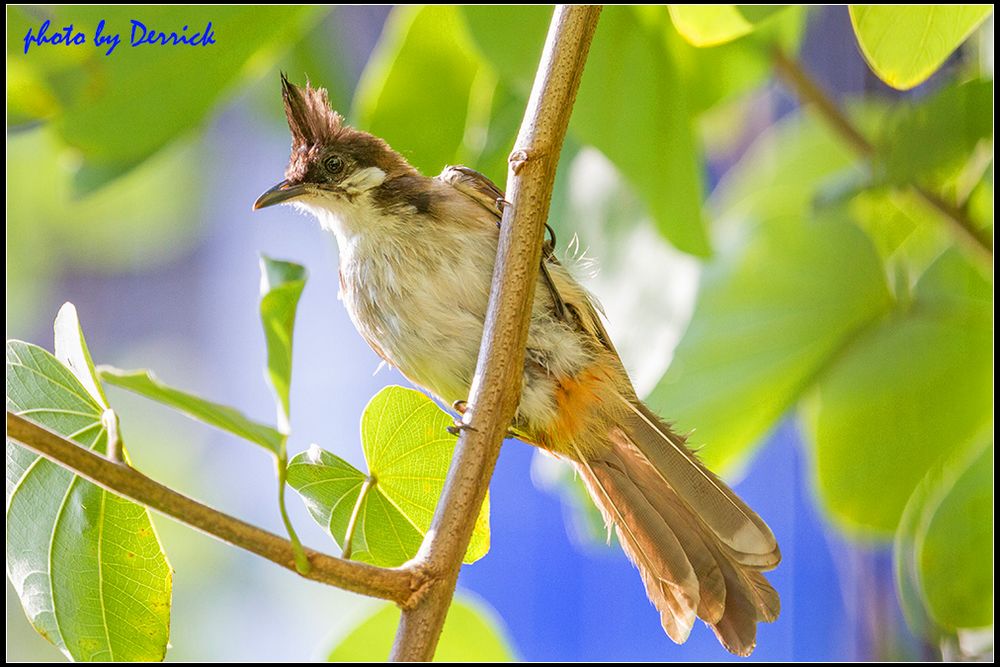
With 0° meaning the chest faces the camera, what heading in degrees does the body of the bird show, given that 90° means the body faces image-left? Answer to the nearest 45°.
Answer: approximately 90°
